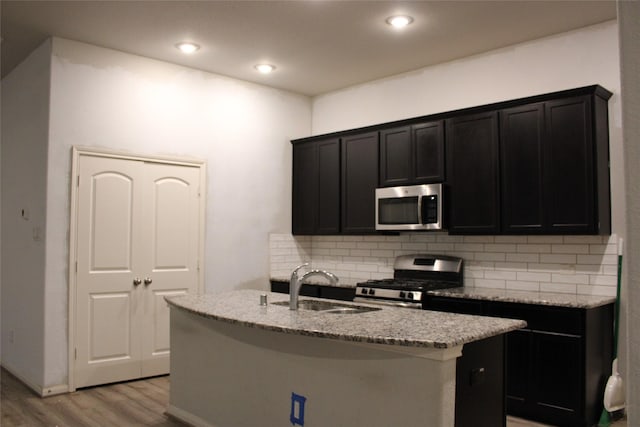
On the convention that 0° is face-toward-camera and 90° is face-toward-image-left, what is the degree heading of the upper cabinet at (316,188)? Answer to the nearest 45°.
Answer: approximately 45°

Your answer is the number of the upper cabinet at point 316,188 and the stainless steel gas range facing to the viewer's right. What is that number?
0

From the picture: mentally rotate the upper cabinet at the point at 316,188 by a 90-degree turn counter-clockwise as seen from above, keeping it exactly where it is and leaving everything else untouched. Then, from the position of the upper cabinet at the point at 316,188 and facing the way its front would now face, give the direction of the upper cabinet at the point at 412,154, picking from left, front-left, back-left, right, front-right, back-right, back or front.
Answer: front

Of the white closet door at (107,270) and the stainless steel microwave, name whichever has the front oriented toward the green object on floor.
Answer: the white closet door

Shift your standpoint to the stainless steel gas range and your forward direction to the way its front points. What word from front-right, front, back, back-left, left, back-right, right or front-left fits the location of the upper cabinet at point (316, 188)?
right

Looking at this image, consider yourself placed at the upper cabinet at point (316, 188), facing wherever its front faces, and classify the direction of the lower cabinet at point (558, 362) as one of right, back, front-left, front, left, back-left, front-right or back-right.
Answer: left

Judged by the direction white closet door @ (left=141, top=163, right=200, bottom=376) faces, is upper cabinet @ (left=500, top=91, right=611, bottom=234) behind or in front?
in front

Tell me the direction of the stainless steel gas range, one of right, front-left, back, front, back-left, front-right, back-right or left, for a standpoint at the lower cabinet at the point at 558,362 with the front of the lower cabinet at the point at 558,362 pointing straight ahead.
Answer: right

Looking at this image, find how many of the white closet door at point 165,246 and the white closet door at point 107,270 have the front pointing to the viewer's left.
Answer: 0

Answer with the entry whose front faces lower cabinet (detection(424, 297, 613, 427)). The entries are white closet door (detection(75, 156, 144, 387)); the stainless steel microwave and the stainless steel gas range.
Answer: the white closet door

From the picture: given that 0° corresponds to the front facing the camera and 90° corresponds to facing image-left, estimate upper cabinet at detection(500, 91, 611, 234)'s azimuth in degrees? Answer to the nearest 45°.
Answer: approximately 45°

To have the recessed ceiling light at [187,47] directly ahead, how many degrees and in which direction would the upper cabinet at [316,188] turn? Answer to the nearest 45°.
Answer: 0° — it already faces it
